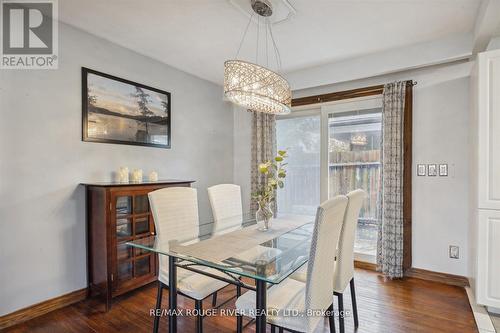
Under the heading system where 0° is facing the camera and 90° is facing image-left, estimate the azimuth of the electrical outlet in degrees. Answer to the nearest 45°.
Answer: approximately 0°

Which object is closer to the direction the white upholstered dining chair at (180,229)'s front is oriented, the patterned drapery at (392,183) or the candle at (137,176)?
the patterned drapery

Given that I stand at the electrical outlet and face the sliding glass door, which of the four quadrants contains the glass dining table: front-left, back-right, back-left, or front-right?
front-left

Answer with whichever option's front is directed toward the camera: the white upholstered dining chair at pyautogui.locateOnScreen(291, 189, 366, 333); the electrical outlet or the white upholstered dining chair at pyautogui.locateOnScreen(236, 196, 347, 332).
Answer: the electrical outlet

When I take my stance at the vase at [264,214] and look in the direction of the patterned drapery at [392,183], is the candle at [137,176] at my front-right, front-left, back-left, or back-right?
back-left

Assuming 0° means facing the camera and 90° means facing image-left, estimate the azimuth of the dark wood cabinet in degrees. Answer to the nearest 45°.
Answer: approximately 315°

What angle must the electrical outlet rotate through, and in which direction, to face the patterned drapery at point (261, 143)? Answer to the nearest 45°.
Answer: approximately 90° to its right

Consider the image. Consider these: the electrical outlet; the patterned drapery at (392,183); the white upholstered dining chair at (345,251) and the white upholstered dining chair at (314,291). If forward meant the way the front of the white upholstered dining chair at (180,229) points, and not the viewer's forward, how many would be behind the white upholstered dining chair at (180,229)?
0

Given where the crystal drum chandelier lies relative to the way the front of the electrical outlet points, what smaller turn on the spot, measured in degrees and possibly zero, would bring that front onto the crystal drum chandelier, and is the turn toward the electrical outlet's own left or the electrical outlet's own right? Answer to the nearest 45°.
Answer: approximately 45° to the electrical outlet's own right

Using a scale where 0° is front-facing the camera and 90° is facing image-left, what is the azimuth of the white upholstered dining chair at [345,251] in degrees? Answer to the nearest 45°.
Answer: approximately 135°

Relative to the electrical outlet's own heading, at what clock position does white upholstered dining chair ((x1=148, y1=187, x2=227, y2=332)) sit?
The white upholstered dining chair is roughly at 1 o'clock from the electrical outlet.

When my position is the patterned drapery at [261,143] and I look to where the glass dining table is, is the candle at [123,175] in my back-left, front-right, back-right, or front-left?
front-right

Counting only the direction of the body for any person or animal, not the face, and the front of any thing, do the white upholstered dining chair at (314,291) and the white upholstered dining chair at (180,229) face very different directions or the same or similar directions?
very different directions

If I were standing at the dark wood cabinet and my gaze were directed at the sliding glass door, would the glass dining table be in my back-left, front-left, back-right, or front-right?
front-right

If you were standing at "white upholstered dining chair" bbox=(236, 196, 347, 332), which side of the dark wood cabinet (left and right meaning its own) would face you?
front

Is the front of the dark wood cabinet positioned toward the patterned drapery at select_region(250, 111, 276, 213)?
no

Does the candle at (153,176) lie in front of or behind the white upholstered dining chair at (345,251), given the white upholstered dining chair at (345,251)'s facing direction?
in front
